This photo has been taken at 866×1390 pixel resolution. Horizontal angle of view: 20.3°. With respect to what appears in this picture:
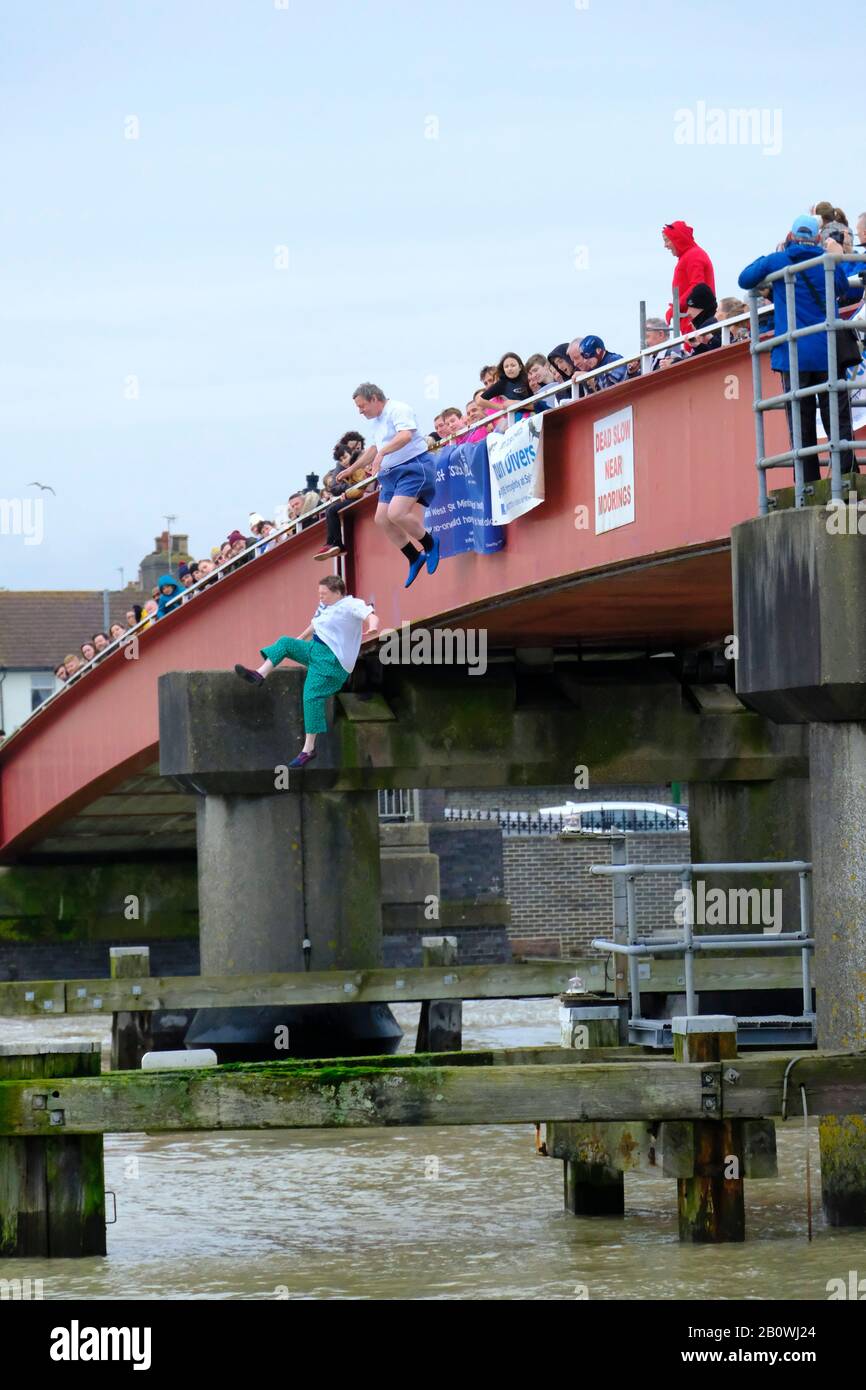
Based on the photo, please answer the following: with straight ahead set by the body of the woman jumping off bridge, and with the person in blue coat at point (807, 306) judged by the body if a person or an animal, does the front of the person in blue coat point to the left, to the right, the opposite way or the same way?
to the right

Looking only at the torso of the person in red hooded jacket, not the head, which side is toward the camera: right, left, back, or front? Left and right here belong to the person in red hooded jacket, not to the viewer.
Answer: left

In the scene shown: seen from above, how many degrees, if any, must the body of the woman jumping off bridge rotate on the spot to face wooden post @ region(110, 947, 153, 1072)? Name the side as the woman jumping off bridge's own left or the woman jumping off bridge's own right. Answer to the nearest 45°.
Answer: approximately 45° to the woman jumping off bridge's own right

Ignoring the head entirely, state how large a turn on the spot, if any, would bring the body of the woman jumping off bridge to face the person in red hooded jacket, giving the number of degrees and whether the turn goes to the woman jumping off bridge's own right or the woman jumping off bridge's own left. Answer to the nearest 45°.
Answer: approximately 135° to the woman jumping off bridge's own left
